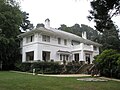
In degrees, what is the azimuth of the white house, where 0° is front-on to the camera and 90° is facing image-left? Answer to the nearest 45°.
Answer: approximately 315°
